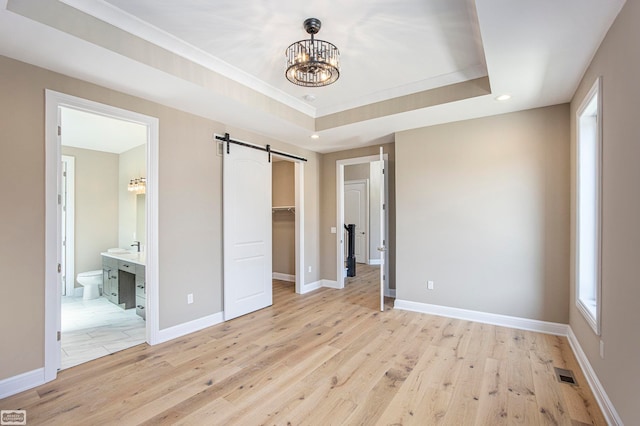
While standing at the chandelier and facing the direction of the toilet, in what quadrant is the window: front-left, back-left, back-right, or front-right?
back-right

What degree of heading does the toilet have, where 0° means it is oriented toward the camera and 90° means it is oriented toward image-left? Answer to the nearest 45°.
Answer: approximately 45°

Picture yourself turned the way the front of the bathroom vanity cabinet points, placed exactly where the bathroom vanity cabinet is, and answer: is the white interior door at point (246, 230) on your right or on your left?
on your left

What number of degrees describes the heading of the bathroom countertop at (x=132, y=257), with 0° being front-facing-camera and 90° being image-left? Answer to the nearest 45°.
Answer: approximately 45°

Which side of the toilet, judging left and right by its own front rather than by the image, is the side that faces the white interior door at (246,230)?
left

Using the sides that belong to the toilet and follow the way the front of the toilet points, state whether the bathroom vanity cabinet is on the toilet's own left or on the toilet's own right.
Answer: on the toilet's own left
